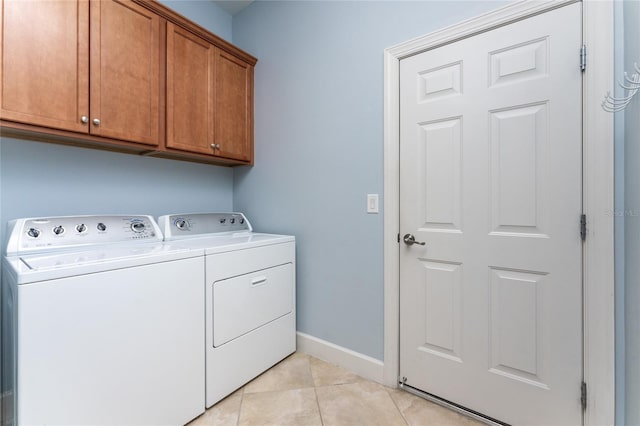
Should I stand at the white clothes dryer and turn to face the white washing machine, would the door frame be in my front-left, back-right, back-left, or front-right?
back-left

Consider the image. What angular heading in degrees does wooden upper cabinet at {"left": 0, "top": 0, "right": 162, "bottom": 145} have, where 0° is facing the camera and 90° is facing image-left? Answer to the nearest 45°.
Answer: approximately 315°

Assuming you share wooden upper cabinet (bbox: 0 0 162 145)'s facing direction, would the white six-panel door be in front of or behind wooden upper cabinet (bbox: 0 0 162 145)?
in front

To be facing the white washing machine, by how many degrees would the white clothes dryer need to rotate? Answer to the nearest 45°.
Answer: approximately 90° to its right

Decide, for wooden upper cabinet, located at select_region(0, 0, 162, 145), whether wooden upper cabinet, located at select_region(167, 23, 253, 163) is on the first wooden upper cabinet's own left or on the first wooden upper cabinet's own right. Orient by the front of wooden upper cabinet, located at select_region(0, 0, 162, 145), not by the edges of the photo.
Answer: on the first wooden upper cabinet's own left

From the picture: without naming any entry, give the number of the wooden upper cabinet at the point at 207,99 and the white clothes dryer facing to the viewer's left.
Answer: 0
